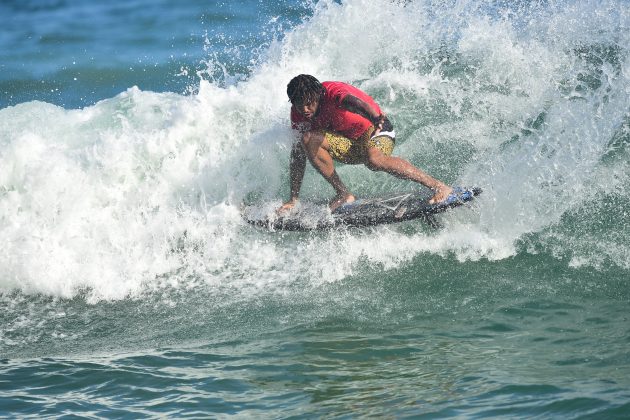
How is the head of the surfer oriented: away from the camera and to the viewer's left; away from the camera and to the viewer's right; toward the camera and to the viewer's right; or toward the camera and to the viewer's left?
toward the camera and to the viewer's left

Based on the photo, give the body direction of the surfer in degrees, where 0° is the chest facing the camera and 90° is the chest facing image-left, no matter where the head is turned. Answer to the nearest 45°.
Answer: approximately 45°
